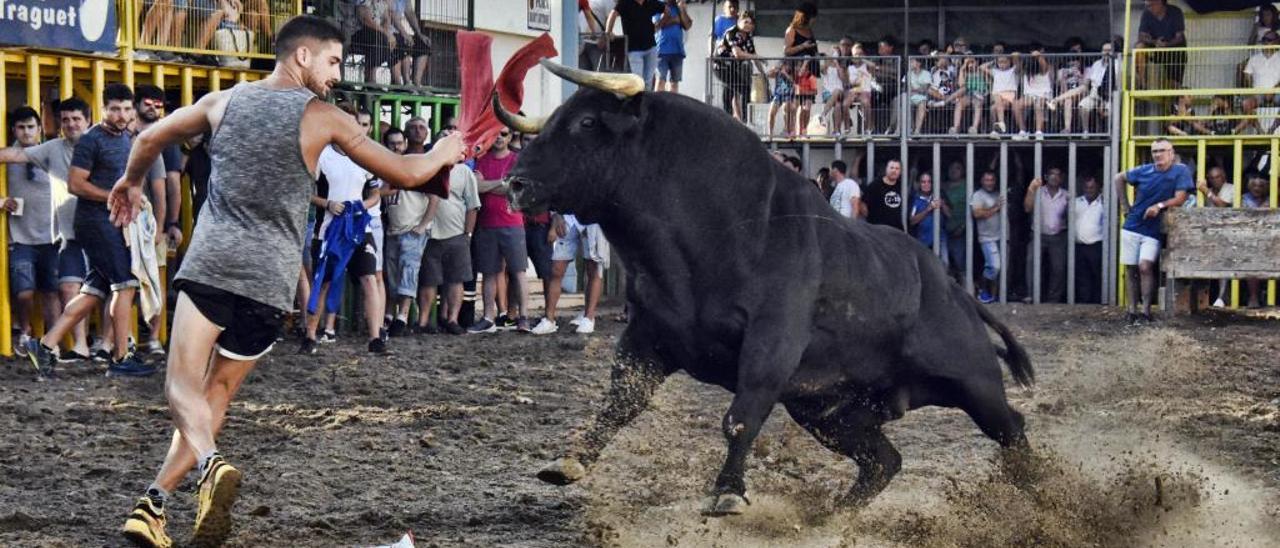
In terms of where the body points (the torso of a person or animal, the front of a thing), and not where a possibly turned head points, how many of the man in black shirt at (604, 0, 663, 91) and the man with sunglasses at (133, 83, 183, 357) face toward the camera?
2

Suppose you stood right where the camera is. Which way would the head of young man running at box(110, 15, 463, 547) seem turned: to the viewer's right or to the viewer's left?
to the viewer's right

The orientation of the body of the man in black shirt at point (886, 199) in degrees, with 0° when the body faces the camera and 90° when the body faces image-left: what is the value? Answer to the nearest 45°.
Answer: approximately 0°

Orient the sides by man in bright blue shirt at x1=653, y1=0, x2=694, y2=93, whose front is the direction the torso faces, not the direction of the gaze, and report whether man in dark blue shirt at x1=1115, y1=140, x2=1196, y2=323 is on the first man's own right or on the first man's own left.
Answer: on the first man's own left

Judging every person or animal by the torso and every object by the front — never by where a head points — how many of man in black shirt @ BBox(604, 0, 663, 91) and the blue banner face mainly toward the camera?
2

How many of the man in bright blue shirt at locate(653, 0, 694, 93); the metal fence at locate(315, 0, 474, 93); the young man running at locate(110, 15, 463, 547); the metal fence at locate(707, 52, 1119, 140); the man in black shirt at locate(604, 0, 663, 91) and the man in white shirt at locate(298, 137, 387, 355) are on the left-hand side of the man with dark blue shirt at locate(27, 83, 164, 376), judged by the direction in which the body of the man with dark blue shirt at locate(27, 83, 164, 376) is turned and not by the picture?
5

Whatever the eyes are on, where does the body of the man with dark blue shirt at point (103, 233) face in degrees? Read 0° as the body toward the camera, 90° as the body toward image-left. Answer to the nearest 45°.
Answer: approximately 315°

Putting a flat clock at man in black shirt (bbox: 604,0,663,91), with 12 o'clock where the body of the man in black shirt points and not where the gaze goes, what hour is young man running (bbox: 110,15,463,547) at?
The young man running is roughly at 12 o'clock from the man in black shirt.

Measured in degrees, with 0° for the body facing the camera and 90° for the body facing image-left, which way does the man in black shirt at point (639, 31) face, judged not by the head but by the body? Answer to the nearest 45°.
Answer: approximately 0°

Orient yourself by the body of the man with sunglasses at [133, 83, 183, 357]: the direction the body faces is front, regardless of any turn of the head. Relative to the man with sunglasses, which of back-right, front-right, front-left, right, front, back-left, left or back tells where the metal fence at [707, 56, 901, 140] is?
back-left
